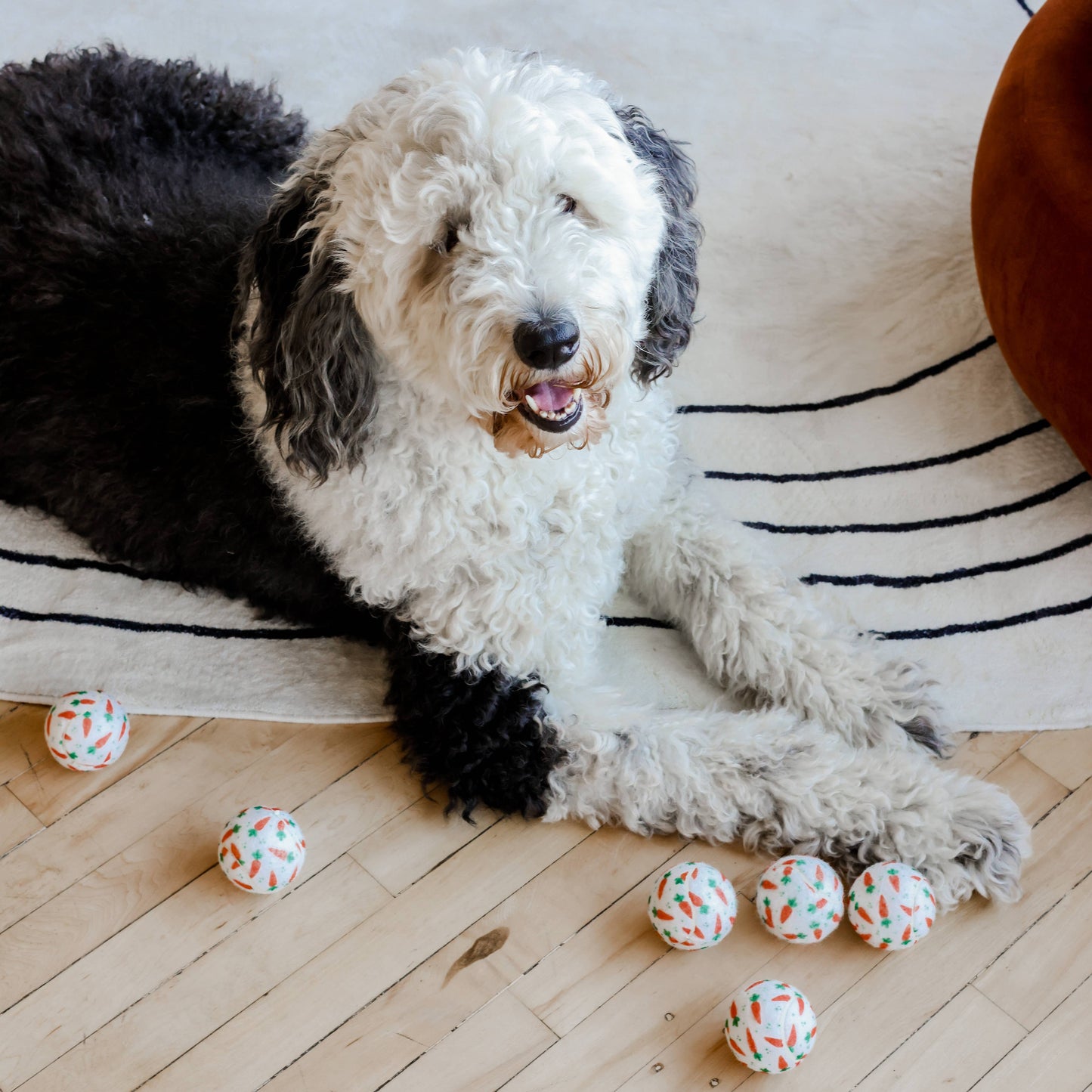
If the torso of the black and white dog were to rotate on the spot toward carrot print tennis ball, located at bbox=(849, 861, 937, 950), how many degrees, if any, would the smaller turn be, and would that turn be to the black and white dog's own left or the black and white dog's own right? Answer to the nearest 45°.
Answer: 0° — it already faces it

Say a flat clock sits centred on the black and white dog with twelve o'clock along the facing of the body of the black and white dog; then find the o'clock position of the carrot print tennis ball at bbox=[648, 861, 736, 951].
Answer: The carrot print tennis ball is roughly at 12 o'clock from the black and white dog.

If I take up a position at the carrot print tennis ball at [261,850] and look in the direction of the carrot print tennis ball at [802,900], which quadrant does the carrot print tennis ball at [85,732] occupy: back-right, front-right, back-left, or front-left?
back-left

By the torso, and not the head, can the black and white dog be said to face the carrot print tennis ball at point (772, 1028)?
yes

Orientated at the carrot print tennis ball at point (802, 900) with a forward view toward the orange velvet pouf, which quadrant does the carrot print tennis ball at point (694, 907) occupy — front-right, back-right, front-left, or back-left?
back-left

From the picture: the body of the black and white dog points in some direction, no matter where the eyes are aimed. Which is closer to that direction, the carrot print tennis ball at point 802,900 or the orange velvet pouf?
the carrot print tennis ball

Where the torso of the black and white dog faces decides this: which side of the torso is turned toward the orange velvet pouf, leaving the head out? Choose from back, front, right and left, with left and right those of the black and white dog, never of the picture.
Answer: left

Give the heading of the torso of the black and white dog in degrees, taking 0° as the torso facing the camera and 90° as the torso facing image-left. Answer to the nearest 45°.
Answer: approximately 315°

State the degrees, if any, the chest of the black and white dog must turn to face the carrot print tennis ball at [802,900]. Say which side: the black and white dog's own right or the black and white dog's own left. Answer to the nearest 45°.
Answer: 0° — it already faces it
